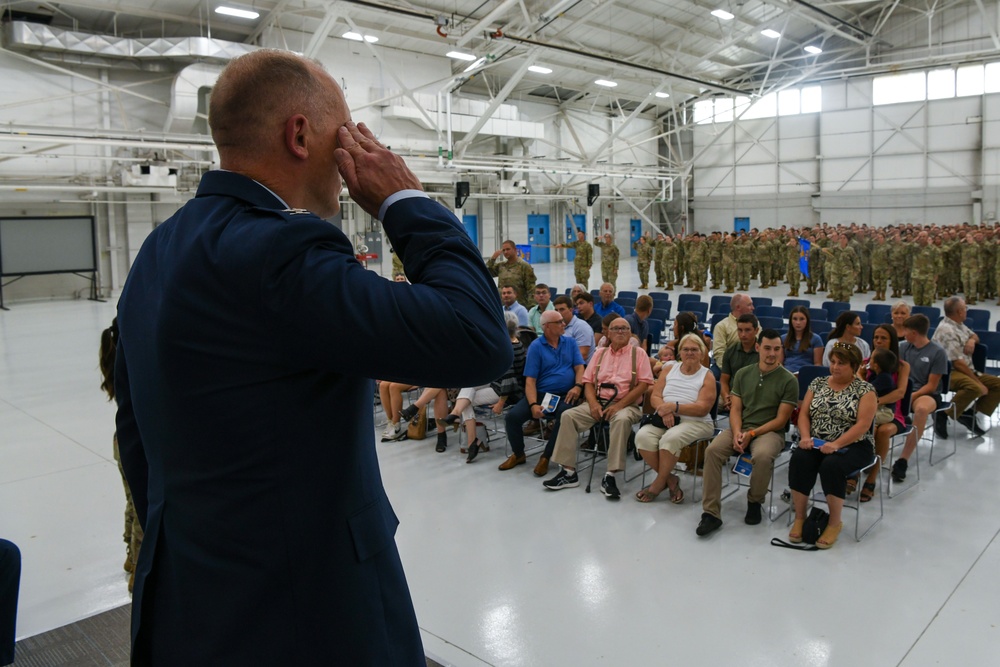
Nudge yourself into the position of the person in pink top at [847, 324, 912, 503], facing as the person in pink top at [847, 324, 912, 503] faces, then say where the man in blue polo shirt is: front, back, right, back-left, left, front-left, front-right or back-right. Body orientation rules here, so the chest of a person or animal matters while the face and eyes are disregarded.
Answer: front-right

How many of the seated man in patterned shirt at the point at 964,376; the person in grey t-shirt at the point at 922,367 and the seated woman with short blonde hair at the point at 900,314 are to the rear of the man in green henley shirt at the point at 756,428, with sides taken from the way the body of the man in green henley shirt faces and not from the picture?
3

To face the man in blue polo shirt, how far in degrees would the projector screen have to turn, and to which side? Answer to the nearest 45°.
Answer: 0° — it already faces them

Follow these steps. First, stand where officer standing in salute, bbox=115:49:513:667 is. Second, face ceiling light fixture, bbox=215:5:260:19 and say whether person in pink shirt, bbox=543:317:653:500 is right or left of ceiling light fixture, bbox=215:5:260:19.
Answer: right

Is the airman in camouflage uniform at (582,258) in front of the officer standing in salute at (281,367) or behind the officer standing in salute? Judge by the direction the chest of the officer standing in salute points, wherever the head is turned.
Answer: in front

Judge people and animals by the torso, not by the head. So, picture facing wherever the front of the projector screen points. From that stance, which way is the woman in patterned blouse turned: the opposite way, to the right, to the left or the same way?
to the right

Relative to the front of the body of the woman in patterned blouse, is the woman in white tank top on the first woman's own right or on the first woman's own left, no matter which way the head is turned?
on the first woman's own right

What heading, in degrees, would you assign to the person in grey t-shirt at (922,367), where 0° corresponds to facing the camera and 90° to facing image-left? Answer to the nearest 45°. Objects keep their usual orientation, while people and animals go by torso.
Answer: approximately 45°

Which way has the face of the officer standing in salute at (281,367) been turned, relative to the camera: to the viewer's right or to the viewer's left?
to the viewer's right

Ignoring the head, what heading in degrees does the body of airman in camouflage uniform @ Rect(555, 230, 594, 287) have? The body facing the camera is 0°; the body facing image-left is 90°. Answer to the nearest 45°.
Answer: approximately 45°

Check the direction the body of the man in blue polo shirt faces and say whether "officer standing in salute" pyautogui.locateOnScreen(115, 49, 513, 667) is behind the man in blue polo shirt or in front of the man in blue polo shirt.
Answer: in front

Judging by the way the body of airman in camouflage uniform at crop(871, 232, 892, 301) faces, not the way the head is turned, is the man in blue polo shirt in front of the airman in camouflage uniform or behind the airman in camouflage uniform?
in front

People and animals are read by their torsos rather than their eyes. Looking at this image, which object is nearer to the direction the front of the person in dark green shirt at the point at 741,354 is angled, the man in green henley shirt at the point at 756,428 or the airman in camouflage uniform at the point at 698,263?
the man in green henley shirt
